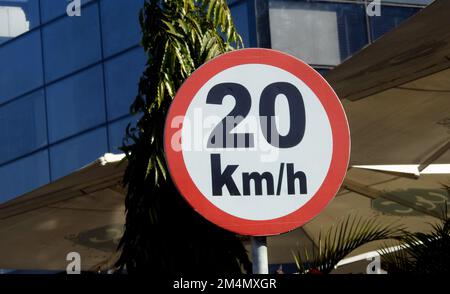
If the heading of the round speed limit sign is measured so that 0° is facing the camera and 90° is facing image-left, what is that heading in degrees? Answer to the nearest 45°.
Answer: approximately 0°

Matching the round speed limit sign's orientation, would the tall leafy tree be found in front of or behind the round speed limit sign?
behind
